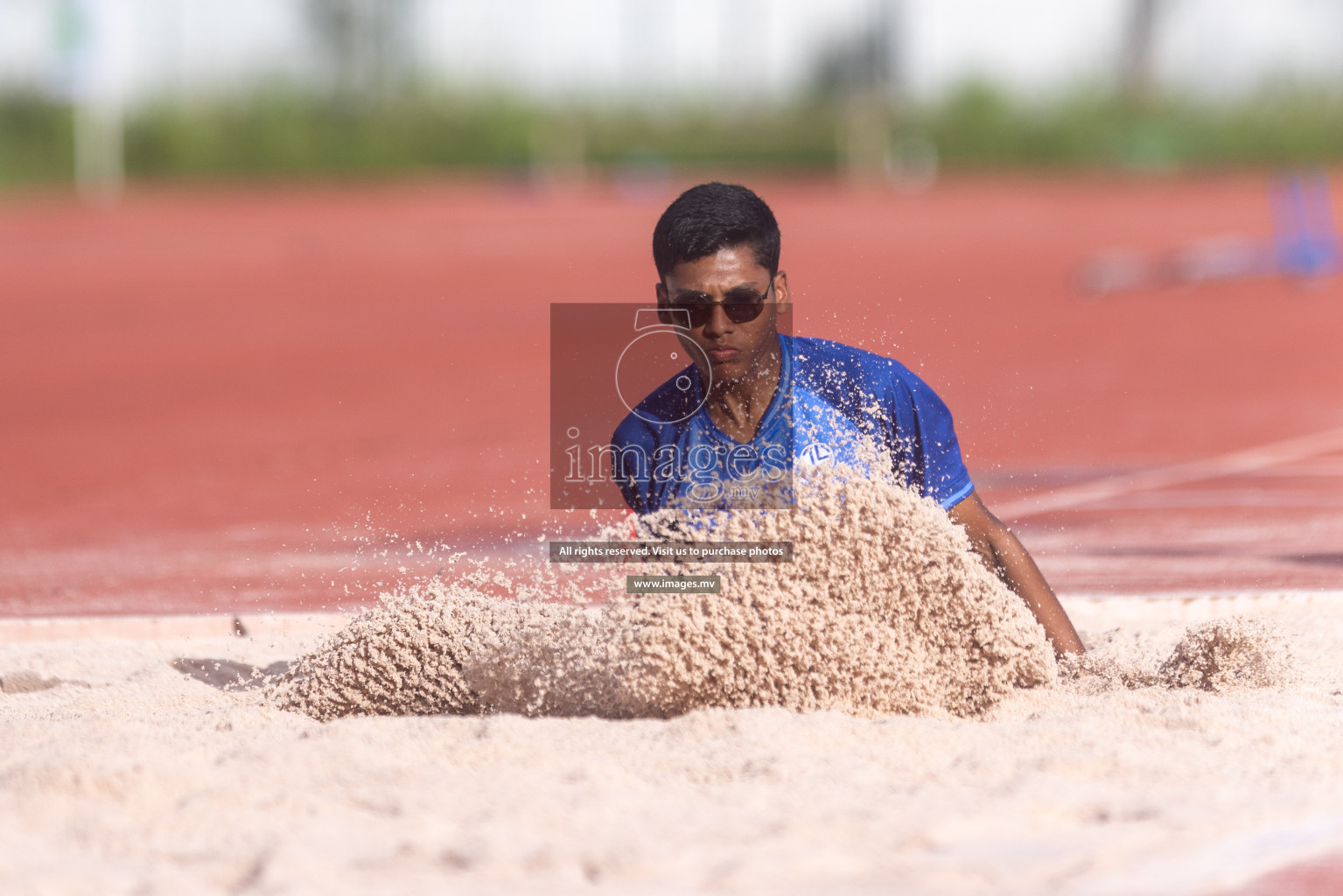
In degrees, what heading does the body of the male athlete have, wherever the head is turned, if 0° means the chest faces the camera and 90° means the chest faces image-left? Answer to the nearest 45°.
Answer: approximately 0°
